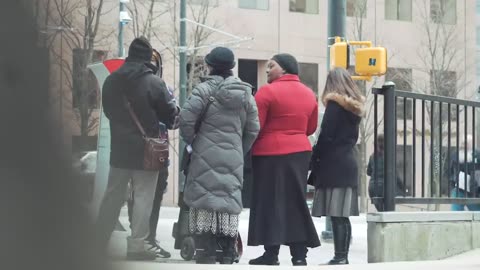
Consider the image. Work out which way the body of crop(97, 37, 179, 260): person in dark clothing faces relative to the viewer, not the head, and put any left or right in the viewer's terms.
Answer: facing away from the viewer and to the right of the viewer

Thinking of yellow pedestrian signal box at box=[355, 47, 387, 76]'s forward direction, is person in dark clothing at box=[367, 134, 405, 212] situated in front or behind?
behind

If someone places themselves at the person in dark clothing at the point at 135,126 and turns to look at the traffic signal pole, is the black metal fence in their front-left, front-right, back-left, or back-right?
front-right

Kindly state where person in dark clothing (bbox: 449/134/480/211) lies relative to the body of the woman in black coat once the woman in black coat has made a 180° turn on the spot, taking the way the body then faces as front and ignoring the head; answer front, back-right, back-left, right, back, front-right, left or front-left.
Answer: left

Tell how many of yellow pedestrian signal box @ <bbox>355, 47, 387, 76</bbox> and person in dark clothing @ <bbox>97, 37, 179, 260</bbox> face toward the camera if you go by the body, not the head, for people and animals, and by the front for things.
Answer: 0

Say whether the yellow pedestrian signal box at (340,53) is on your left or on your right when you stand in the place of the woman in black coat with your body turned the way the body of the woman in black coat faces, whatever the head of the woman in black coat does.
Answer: on your right

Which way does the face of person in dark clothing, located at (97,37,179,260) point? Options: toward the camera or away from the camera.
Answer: away from the camera

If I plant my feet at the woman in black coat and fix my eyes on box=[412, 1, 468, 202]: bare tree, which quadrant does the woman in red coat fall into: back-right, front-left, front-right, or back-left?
back-left

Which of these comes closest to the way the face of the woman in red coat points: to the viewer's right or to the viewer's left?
to the viewer's left

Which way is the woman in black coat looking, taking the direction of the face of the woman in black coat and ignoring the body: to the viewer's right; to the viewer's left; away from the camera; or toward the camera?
away from the camera

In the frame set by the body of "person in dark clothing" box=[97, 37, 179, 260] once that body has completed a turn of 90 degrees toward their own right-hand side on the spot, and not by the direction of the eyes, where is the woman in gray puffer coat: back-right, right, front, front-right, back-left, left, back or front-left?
front-left

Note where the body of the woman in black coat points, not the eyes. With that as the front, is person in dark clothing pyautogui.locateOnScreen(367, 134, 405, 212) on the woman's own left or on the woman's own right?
on the woman's own right
